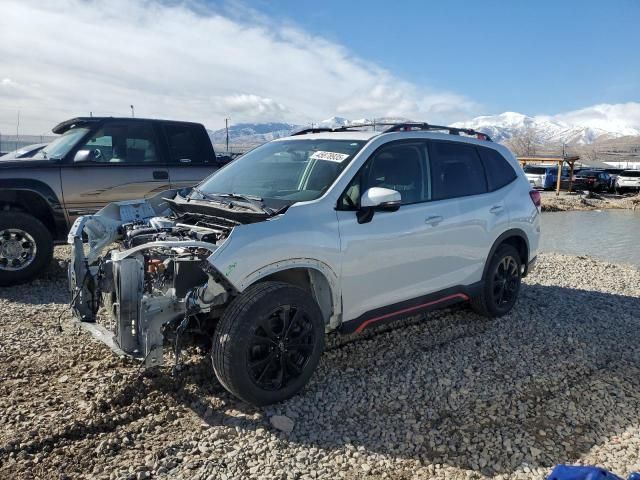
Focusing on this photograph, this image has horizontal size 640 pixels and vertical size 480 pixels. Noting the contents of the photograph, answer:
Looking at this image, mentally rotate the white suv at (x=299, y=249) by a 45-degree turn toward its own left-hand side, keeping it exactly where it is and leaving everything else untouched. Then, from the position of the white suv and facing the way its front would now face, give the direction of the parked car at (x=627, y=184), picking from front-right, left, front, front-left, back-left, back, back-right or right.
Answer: back-left

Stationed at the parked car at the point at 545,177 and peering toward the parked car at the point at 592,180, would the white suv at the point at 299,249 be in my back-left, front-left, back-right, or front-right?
back-right

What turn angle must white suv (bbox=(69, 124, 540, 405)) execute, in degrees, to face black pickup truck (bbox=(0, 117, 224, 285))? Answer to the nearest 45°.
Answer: approximately 90° to its right

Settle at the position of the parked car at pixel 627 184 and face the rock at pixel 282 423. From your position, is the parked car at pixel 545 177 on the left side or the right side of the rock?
right

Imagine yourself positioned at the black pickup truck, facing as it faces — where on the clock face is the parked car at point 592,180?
The parked car is roughly at 5 o'clock from the black pickup truck.

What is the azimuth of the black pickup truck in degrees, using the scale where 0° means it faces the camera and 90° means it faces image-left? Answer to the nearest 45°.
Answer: approximately 90°

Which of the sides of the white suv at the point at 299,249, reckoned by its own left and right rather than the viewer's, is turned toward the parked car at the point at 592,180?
back

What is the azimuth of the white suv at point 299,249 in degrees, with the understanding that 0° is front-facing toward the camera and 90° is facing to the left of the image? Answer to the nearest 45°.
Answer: approximately 45°

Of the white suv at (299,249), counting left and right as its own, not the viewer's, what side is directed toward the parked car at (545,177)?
back
